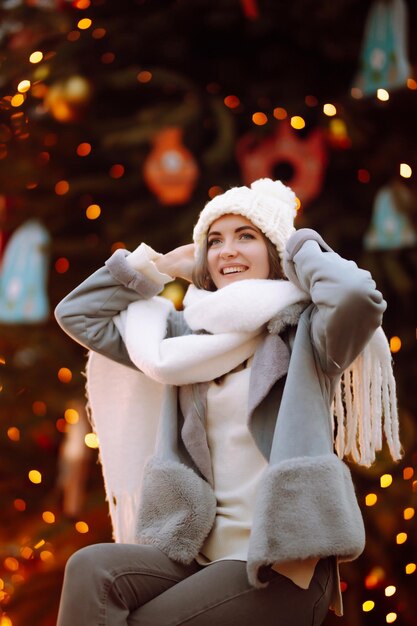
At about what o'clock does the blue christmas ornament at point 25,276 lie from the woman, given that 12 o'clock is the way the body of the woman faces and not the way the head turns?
The blue christmas ornament is roughly at 4 o'clock from the woman.

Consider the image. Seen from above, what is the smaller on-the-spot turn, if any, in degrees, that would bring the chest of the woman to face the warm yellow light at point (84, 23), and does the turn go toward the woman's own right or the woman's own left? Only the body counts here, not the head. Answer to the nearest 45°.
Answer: approximately 135° to the woman's own right

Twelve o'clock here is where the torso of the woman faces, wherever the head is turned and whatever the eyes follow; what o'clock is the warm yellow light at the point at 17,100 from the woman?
The warm yellow light is roughly at 4 o'clock from the woman.

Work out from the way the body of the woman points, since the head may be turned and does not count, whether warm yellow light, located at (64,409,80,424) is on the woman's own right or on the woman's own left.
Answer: on the woman's own right

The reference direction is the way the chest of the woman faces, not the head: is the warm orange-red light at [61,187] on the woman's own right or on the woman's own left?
on the woman's own right

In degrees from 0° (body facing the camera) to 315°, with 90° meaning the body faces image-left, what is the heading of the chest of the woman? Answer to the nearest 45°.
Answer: approximately 45°

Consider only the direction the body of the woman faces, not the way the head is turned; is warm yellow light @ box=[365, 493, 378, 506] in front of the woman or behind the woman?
behind

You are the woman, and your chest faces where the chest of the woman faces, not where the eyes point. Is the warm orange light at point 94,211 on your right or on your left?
on your right

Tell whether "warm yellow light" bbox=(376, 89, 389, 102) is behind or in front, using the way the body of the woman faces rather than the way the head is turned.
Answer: behind

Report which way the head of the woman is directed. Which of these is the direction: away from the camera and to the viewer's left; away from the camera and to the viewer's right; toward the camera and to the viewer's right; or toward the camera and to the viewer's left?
toward the camera and to the viewer's left
